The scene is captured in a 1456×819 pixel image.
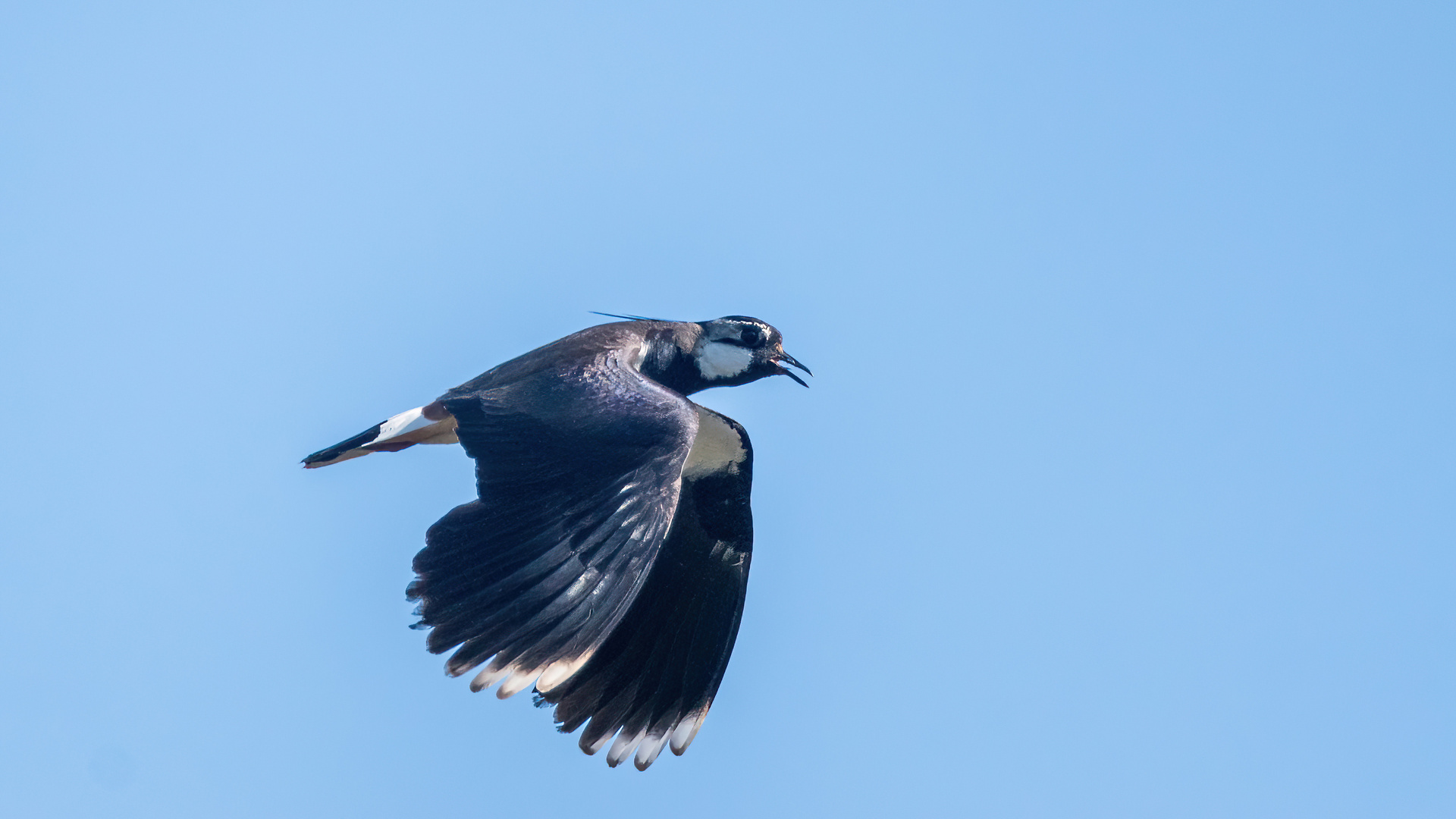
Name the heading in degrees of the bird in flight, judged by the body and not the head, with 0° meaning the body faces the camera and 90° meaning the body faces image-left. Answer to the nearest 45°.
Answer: approximately 270°
